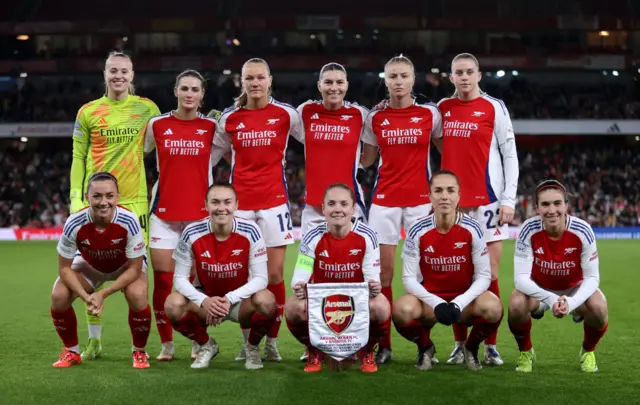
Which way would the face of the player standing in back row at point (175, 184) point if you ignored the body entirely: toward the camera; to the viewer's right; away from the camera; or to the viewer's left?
toward the camera

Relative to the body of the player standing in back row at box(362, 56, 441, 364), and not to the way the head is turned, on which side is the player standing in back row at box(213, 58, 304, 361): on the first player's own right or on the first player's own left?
on the first player's own right

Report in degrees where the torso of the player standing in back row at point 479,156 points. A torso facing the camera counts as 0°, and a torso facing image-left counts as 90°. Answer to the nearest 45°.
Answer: approximately 0°

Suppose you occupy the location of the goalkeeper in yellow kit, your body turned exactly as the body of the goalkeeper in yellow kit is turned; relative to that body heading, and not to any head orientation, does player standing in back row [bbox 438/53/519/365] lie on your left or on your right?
on your left

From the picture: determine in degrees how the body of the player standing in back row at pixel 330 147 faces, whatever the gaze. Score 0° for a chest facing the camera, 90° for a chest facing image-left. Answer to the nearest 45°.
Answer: approximately 0°

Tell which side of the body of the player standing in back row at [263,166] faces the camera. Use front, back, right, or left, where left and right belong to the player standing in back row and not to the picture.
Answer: front

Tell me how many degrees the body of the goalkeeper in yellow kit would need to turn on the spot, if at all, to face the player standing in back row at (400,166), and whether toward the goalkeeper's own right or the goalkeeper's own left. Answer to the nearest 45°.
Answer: approximately 90° to the goalkeeper's own left

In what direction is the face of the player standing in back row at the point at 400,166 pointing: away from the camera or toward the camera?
toward the camera

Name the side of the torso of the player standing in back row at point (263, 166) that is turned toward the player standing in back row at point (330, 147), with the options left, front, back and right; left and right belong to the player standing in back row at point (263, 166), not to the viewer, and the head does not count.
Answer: left

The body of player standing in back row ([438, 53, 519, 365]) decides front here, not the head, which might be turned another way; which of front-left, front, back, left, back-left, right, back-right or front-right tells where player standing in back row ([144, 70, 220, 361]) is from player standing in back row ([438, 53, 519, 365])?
right

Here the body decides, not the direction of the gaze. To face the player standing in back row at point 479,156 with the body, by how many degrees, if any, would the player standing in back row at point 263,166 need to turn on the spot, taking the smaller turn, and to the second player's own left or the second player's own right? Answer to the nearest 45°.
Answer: approximately 90° to the second player's own left

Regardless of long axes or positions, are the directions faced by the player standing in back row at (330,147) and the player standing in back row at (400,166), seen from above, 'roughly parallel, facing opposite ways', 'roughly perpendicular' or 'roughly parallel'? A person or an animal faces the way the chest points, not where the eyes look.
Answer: roughly parallel

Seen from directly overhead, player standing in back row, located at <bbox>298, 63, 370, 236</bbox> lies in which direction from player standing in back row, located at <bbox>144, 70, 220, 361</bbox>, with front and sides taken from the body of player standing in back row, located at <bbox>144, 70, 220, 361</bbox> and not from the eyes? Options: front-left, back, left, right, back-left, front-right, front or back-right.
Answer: left

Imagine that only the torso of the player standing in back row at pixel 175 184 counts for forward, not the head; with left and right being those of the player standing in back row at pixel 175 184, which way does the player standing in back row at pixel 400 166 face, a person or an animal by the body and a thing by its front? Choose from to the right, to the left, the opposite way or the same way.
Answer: the same way
